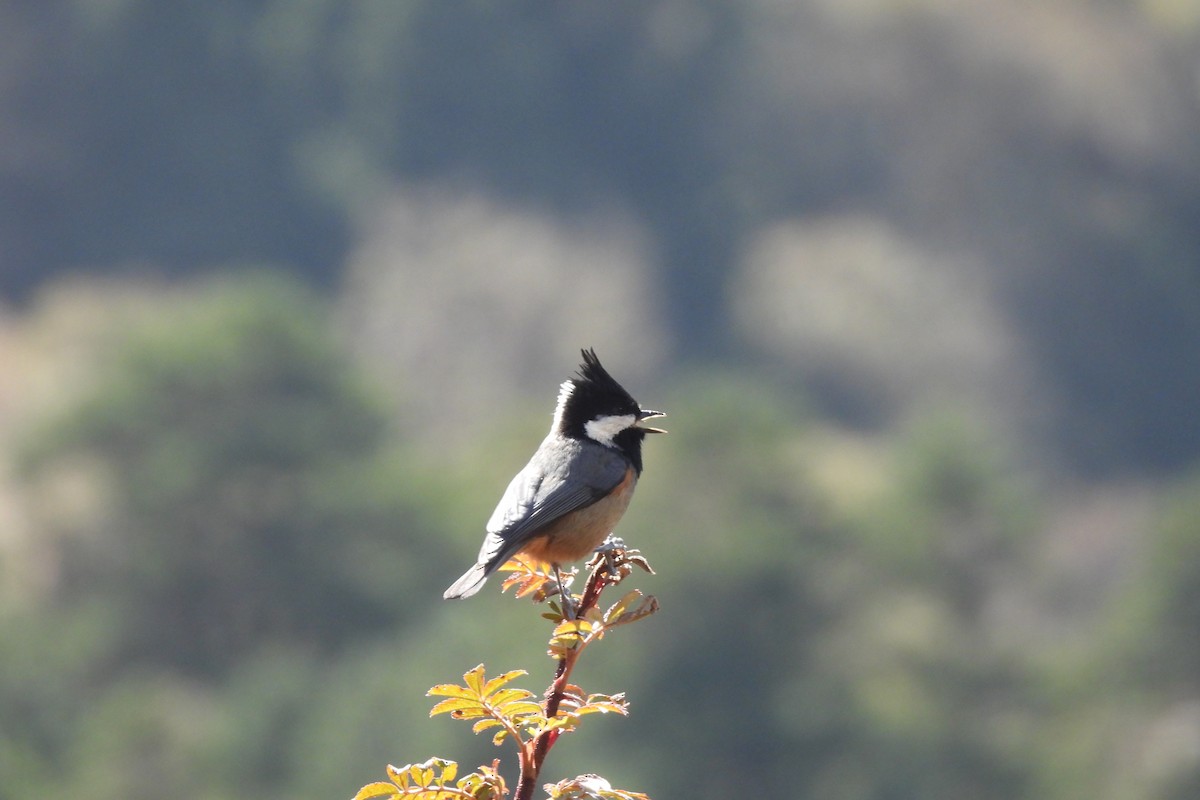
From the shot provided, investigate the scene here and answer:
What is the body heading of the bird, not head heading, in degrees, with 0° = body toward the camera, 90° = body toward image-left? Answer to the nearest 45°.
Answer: approximately 270°
